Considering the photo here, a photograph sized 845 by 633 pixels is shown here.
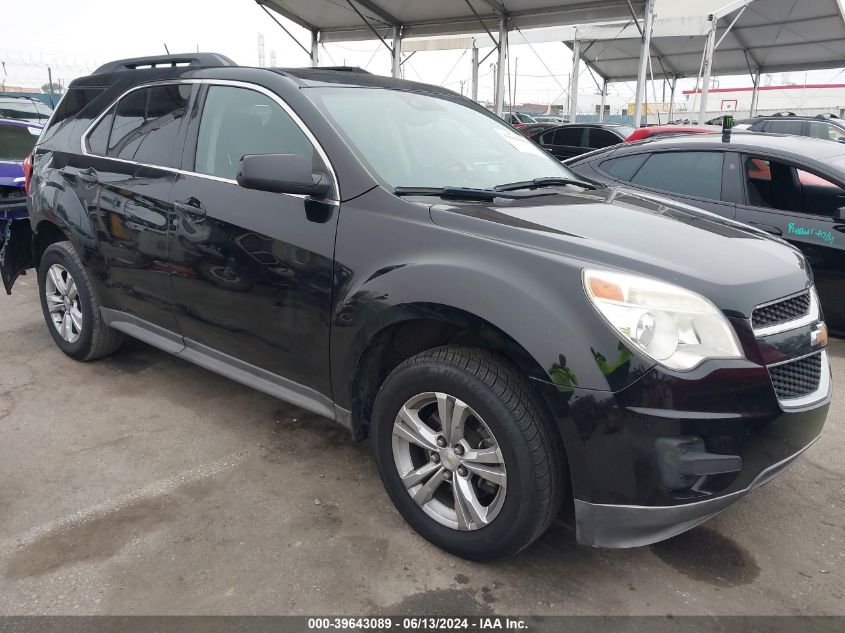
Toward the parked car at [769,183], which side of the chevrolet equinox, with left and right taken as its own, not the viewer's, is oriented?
left

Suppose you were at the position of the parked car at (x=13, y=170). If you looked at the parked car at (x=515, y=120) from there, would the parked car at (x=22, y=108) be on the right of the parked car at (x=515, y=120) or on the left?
left

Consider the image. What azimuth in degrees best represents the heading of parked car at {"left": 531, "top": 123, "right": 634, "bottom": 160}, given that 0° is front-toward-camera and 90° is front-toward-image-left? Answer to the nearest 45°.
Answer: approximately 315°

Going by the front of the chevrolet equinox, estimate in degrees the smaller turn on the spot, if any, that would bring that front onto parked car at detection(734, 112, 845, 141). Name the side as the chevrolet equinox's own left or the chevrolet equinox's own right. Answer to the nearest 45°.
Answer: approximately 90° to the chevrolet equinox's own left

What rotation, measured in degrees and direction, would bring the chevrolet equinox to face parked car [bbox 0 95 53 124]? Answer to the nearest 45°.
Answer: approximately 180°

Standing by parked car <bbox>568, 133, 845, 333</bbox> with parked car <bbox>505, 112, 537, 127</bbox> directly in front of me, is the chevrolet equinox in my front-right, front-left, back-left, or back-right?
back-left

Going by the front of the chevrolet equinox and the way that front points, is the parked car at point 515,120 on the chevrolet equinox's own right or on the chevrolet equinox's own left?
on the chevrolet equinox's own left

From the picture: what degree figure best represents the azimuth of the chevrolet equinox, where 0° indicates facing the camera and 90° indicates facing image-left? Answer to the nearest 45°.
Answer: approximately 315°

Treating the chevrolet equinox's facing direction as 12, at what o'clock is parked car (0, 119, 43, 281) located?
The parked car is roughly at 6 o'clock from the chevrolet equinox.

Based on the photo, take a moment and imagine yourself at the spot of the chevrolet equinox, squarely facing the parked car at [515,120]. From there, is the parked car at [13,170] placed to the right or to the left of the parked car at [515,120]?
left

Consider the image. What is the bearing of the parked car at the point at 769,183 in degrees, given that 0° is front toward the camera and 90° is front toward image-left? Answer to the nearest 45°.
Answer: approximately 315°
